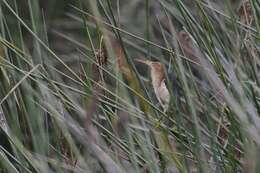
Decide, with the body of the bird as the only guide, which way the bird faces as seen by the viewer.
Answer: to the viewer's left
